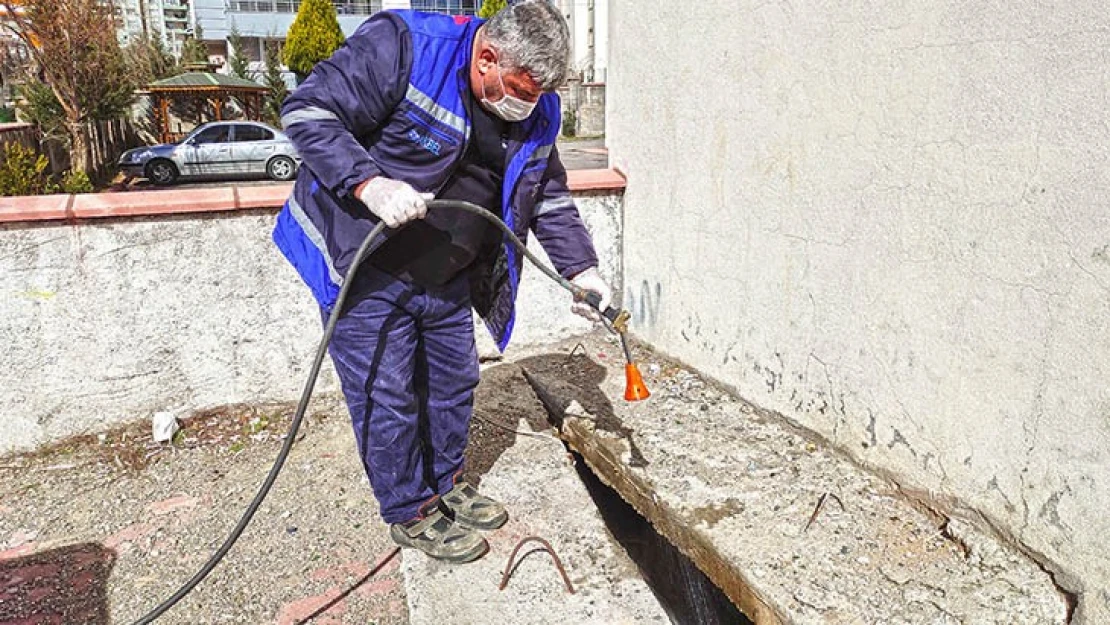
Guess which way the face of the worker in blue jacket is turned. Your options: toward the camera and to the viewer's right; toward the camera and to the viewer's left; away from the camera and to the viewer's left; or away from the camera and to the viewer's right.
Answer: toward the camera and to the viewer's right

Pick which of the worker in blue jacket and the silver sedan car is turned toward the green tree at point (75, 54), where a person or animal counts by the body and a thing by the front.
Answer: the silver sedan car

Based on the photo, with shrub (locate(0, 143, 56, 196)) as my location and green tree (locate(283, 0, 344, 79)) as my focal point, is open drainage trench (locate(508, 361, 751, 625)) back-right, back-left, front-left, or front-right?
back-right

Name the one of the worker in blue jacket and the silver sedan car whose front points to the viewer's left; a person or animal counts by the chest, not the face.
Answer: the silver sedan car

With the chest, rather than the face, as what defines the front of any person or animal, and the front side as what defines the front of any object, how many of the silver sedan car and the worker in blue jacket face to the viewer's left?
1

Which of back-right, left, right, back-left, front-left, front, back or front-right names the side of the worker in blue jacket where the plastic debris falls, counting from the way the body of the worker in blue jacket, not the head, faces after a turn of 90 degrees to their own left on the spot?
left

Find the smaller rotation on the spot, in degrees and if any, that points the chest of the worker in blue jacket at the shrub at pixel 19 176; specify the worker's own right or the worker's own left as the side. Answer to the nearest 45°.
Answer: approximately 180°

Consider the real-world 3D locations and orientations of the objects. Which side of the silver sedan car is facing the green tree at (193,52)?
right

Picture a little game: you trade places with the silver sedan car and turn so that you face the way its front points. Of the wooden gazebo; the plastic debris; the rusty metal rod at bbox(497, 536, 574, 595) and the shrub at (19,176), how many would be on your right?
1

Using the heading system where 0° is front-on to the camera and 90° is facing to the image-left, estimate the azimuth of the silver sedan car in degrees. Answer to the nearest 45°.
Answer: approximately 90°

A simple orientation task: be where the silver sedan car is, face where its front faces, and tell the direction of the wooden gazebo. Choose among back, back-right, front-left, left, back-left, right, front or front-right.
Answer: right

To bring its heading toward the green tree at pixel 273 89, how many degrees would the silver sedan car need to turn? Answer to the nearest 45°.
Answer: approximately 90° to its right

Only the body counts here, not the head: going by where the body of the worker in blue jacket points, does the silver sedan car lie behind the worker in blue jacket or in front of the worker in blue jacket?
behind
